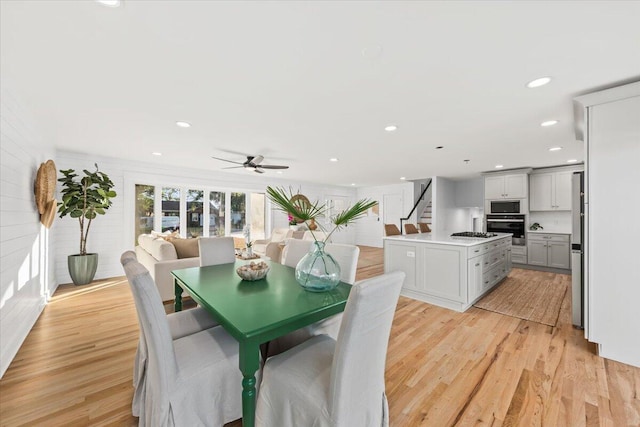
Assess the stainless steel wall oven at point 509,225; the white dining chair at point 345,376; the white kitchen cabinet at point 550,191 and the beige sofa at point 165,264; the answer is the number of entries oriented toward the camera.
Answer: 2

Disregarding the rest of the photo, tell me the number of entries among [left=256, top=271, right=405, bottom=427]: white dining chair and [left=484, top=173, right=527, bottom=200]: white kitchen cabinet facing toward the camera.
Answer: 1

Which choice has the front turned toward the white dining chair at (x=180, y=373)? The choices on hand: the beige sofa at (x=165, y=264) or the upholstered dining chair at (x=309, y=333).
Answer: the upholstered dining chair

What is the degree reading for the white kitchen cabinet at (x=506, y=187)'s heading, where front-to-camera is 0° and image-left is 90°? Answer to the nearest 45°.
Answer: approximately 0°

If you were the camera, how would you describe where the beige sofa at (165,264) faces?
facing away from the viewer and to the right of the viewer

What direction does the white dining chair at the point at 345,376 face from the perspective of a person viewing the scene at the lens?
facing away from the viewer and to the left of the viewer

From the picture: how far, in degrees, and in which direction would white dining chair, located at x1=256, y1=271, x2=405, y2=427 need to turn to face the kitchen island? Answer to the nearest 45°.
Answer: approximately 90° to its right

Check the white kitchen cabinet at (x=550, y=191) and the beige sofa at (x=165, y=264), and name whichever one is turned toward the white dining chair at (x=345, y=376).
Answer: the white kitchen cabinet

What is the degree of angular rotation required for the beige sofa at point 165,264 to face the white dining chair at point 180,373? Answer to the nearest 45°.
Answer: approximately 135° to its right

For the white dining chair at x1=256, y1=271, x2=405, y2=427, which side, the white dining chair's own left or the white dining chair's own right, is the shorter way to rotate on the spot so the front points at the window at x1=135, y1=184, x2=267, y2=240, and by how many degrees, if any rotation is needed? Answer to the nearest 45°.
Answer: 0° — it already faces it

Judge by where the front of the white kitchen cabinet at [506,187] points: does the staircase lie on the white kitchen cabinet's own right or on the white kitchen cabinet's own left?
on the white kitchen cabinet's own right

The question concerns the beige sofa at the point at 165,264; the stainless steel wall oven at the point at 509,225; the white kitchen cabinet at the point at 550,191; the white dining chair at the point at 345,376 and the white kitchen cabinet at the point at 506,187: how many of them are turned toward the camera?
3
